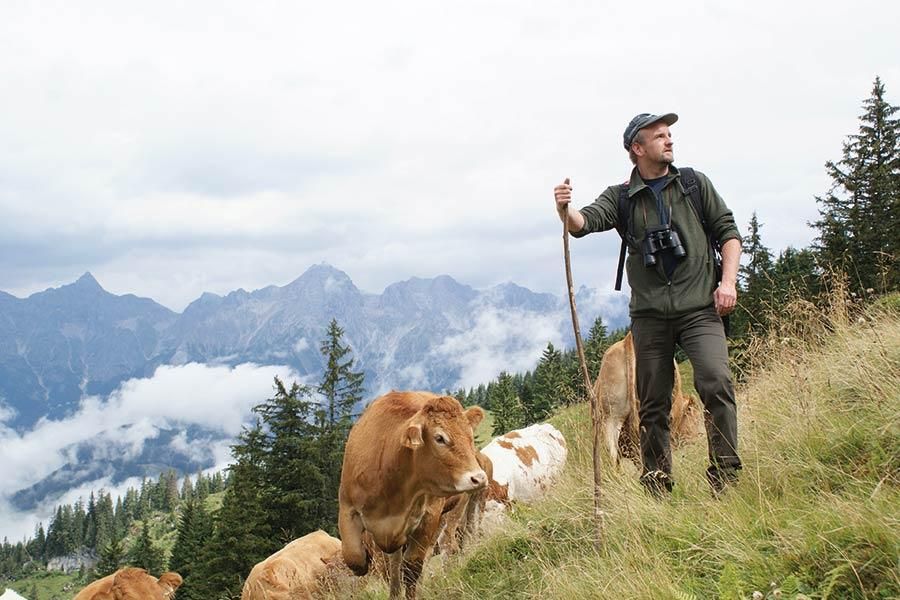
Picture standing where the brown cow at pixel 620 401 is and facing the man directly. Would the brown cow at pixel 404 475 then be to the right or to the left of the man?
right

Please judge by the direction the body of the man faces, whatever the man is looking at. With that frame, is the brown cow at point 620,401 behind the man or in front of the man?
behind

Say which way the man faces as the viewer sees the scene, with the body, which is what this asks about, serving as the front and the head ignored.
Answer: toward the camera

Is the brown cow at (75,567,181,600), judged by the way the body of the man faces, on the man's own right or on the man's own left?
on the man's own right

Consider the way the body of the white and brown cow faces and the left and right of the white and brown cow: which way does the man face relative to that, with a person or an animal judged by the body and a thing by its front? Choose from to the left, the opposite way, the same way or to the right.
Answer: to the left

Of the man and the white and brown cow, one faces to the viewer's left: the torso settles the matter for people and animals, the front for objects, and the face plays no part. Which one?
the white and brown cow

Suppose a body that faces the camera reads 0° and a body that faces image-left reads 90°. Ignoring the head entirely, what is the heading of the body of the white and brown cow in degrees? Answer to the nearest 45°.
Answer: approximately 90°

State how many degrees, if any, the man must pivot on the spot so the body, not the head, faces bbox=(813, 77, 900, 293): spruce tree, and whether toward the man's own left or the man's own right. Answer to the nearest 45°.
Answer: approximately 180°

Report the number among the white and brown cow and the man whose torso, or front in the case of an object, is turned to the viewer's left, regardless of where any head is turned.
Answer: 1

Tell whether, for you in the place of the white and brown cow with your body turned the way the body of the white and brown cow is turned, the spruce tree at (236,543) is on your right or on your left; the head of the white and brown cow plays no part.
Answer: on your right
